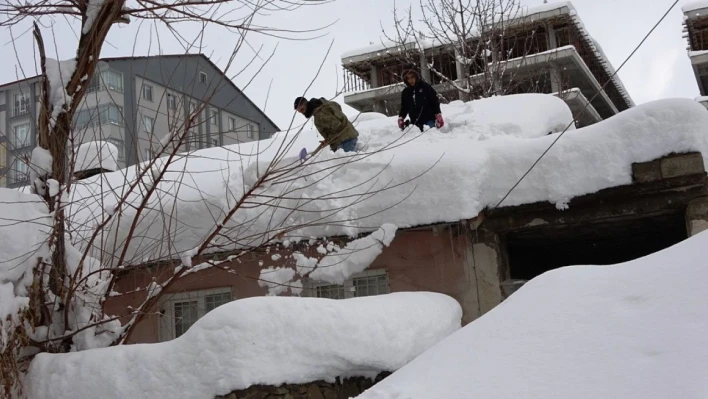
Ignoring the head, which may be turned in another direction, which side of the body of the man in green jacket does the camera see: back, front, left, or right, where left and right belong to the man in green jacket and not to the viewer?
left

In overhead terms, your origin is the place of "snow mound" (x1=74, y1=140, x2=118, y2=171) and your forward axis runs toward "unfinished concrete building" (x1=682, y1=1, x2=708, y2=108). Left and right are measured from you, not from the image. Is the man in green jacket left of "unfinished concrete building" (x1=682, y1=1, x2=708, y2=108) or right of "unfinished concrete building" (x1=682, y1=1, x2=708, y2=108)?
right

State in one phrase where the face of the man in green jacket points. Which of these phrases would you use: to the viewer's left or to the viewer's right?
to the viewer's left

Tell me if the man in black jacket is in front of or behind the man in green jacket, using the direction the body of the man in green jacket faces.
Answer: behind

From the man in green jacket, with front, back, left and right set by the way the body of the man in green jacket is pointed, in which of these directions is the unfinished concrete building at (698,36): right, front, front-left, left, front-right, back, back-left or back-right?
back-right

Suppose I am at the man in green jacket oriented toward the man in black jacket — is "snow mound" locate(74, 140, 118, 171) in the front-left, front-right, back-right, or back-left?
back-left

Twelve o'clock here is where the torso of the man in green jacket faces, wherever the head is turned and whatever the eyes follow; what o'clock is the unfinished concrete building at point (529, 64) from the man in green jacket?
The unfinished concrete building is roughly at 4 o'clock from the man in green jacket.
